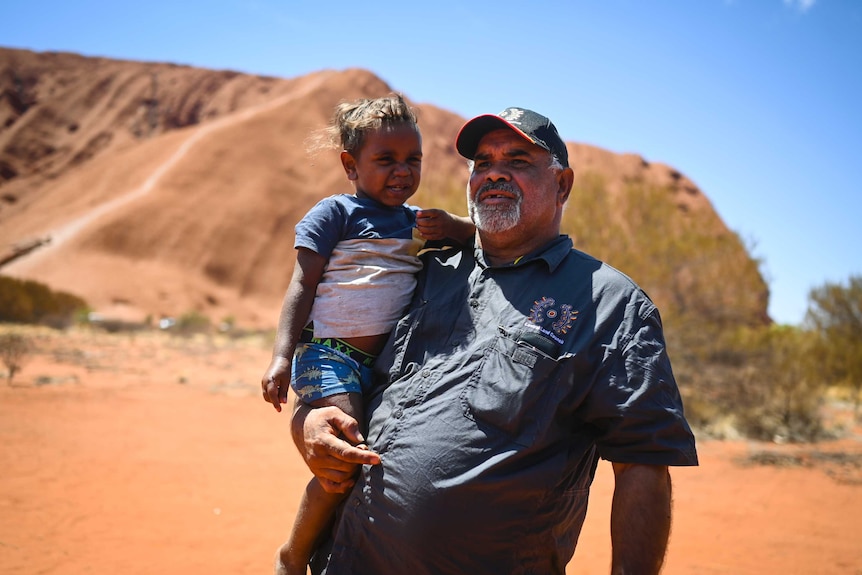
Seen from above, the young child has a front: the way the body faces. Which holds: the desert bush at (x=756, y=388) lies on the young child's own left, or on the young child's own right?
on the young child's own left

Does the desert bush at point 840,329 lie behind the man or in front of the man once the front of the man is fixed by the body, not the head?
behind

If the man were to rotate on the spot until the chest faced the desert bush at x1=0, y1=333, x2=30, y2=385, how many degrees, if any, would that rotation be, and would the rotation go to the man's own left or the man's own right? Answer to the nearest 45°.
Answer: approximately 90° to the man's own right

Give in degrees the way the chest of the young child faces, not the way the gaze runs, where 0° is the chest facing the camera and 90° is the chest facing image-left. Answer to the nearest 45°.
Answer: approximately 315°

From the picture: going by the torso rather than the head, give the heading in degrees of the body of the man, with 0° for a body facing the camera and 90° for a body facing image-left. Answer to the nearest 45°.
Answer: approximately 45°

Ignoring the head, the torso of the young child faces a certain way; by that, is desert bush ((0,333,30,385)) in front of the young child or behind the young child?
behind
